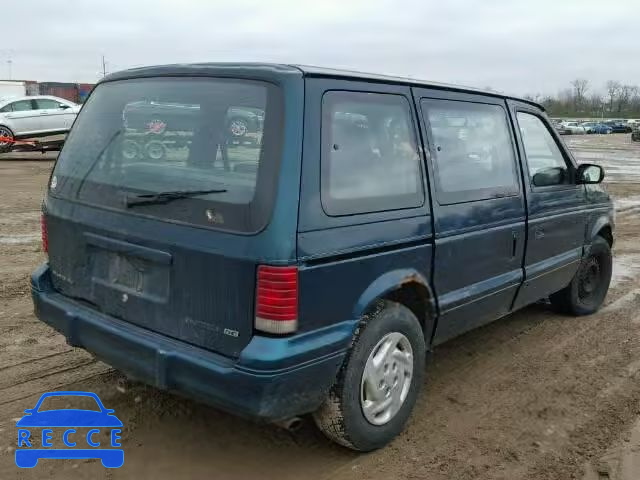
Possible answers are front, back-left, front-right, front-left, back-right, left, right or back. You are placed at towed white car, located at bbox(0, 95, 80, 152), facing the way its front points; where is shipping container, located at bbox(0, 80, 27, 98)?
left

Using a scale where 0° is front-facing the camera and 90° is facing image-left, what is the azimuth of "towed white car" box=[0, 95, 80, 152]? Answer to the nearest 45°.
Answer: approximately 270°
